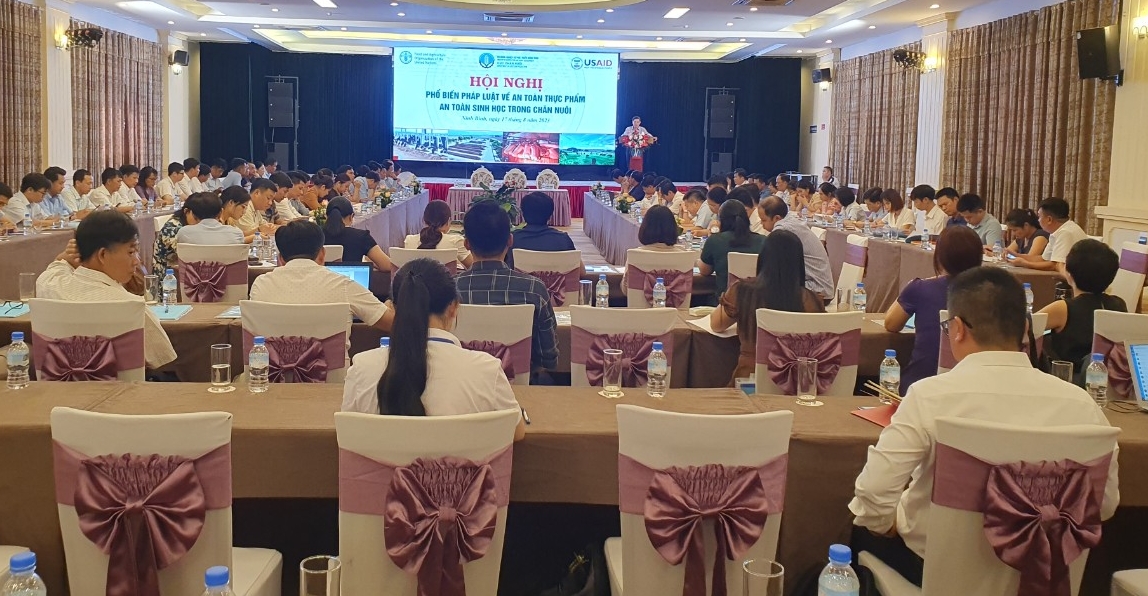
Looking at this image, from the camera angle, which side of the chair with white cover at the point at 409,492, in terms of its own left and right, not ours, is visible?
back

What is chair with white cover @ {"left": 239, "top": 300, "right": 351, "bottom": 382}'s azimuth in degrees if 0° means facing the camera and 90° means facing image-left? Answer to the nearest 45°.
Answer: approximately 180°

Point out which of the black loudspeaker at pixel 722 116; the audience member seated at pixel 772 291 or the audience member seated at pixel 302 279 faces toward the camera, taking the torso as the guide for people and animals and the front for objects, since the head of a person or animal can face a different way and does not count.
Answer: the black loudspeaker

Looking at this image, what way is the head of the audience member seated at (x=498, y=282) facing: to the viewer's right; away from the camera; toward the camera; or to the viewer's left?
away from the camera

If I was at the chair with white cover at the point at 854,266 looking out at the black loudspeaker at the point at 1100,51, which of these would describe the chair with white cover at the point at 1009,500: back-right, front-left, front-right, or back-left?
back-right

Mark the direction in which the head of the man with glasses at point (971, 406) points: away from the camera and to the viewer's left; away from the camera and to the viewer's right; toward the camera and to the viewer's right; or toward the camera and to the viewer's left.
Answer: away from the camera and to the viewer's left

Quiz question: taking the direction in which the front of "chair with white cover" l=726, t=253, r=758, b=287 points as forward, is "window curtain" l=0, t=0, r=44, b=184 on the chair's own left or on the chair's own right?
on the chair's own left

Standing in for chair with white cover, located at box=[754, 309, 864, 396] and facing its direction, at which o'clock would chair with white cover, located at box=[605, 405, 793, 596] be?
chair with white cover, located at box=[605, 405, 793, 596] is roughly at 6 o'clock from chair with white cover, located at box=[754, 309, 864, 396].

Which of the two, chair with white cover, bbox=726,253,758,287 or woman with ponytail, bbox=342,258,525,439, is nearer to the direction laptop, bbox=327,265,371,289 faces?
the woman with ponytail

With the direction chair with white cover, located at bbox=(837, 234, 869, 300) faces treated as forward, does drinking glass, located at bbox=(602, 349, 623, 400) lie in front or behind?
behind

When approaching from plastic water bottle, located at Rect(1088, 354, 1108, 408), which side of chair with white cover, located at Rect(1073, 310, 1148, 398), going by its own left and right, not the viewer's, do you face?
back

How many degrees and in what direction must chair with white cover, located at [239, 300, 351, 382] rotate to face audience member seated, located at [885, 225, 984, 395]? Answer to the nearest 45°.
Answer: approximately 90° to its right

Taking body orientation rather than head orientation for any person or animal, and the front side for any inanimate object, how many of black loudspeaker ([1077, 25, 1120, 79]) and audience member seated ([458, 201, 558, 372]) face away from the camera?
1

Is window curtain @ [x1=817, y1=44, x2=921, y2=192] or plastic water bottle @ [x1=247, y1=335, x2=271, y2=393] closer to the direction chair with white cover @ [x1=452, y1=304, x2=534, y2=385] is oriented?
the window curtain

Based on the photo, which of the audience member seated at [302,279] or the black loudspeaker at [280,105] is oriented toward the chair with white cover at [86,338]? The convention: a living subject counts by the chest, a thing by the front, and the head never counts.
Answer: the black loudspeaker

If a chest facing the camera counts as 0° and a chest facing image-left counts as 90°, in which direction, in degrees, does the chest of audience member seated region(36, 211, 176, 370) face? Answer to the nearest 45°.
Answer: approximately 225°

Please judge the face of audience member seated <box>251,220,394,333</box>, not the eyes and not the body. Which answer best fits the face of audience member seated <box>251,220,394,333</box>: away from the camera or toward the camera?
away from the camera

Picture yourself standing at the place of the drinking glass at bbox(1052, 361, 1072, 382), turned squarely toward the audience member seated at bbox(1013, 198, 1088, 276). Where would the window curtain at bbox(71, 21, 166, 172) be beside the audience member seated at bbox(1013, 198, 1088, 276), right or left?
left

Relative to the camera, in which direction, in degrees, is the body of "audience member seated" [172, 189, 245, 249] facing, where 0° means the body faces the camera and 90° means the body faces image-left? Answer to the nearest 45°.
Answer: approximately 180°
